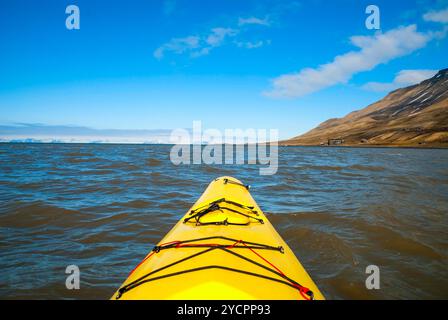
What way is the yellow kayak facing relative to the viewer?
away from the camera
